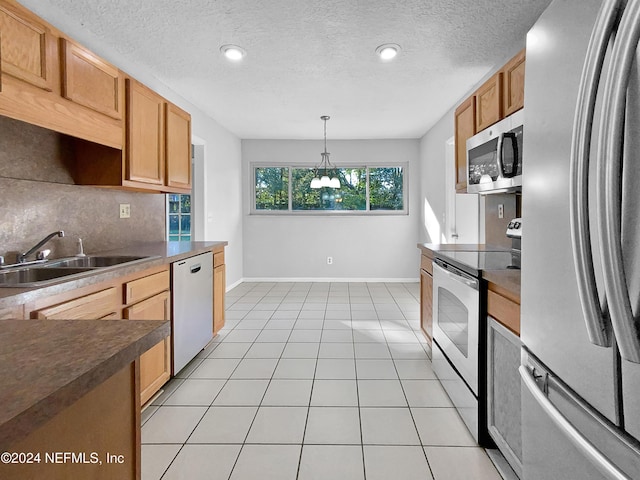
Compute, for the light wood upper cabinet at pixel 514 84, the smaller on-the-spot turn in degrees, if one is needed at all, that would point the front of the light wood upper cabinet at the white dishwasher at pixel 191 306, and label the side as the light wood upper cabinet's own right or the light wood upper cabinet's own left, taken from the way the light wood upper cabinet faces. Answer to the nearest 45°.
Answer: approximately 45° to the light wood upper cabinet's own right

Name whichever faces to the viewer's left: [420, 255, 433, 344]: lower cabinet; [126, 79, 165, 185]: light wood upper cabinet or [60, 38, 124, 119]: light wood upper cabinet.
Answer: the lower cabinet

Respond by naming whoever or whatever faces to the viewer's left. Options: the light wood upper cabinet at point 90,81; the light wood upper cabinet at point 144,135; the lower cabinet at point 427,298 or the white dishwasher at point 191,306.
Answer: the lower cabinet

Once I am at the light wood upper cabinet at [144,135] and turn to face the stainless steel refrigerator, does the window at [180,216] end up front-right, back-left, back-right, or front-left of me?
back-left

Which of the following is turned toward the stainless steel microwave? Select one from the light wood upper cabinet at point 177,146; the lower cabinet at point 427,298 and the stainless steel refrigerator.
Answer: the light wood upper cabinet

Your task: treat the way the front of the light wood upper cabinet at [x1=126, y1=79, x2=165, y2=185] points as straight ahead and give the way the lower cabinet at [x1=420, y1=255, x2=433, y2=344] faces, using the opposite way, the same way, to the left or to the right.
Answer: the opposite way

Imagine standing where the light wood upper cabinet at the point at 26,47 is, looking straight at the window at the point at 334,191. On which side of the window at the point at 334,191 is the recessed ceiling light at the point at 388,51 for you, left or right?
right

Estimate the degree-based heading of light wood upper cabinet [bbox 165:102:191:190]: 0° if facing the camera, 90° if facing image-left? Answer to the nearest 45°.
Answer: approximately 315°

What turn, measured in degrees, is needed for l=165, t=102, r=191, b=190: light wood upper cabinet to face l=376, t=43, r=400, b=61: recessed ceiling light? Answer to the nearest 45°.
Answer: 0° — it already faces it

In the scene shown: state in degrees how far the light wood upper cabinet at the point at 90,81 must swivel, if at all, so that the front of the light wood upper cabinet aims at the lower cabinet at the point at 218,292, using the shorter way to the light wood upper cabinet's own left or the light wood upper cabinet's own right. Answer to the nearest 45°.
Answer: approximately 90° to the light wood upper cabinet's own left

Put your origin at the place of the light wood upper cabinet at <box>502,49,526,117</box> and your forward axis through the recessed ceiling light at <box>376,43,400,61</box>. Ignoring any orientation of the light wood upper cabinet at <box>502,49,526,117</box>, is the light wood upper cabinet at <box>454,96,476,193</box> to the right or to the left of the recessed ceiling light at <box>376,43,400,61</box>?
right

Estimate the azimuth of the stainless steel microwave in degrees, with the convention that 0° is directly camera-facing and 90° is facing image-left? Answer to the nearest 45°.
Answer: approximately 45°

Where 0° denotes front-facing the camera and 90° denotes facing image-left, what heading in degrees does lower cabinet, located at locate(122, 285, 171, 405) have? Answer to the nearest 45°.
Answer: approximately 315°
